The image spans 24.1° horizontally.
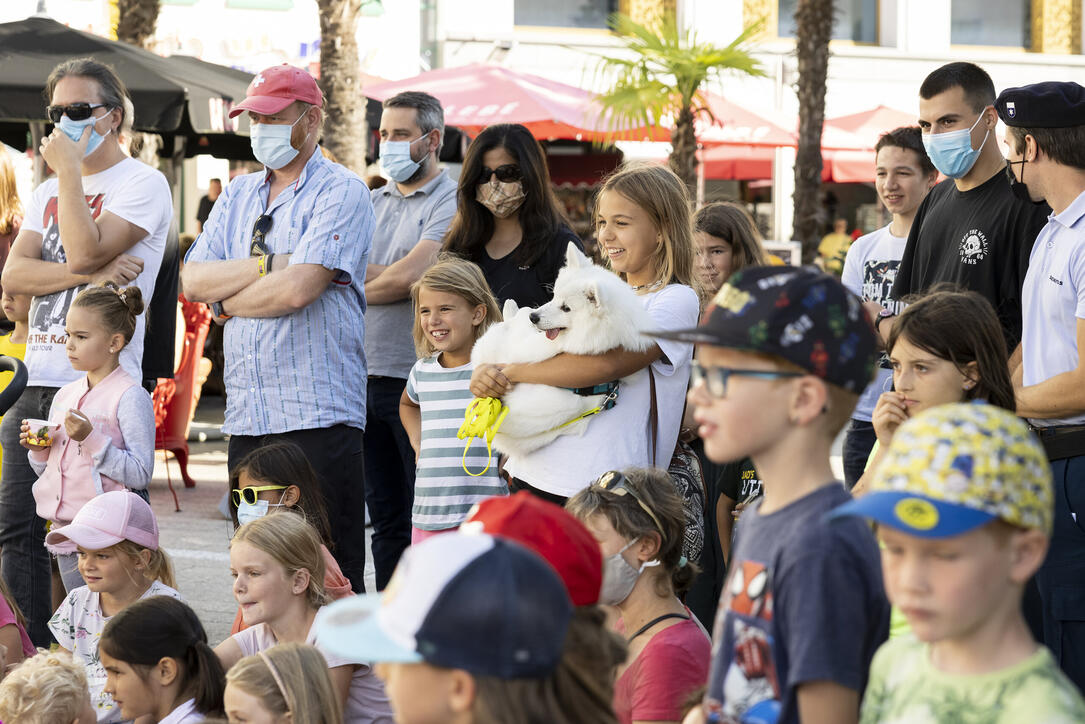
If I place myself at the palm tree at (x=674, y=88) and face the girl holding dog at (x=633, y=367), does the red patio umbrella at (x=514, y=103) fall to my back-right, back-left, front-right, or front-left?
back-right

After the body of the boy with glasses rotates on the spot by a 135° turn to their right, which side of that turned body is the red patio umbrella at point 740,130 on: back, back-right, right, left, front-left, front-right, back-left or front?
front

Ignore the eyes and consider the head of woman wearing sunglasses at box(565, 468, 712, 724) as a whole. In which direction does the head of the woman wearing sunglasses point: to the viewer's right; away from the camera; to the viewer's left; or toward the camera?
to the viewer's left

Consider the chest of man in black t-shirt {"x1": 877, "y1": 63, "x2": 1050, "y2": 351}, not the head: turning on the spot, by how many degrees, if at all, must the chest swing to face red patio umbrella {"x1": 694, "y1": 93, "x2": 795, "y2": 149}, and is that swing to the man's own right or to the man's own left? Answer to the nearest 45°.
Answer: approximately 135° to the man's own right

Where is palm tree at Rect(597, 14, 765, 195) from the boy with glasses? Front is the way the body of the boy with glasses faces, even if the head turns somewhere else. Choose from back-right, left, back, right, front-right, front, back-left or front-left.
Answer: back-right

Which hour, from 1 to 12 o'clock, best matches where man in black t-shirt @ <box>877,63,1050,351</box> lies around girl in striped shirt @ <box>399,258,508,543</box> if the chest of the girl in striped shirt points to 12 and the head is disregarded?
The man in black t-shirt is roughly at 8 o'clock from the girl in striped shirt.
